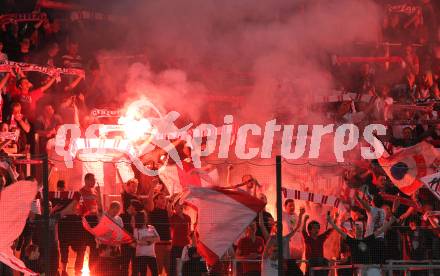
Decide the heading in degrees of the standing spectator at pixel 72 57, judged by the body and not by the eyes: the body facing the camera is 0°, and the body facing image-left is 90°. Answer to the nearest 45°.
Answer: approximately 0°

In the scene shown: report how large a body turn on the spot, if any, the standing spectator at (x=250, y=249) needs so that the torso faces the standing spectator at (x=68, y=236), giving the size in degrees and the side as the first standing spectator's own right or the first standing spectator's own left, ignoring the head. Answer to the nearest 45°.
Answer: approximately 90° to the first standing spectator's own right

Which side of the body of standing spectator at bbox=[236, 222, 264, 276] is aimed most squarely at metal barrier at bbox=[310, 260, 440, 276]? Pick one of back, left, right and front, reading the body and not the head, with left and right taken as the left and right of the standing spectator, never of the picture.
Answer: left

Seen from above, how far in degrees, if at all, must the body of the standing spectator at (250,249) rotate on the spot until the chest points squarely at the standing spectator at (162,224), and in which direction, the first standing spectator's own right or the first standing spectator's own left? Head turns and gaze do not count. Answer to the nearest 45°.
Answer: approximately 90° to the first standing spectator's own right

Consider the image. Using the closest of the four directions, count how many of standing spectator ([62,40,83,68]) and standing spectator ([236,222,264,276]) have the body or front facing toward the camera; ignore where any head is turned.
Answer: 2

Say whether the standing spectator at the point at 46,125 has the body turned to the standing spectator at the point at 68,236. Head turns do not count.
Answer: yes

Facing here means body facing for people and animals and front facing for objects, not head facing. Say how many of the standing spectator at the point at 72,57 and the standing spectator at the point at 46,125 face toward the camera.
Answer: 2
